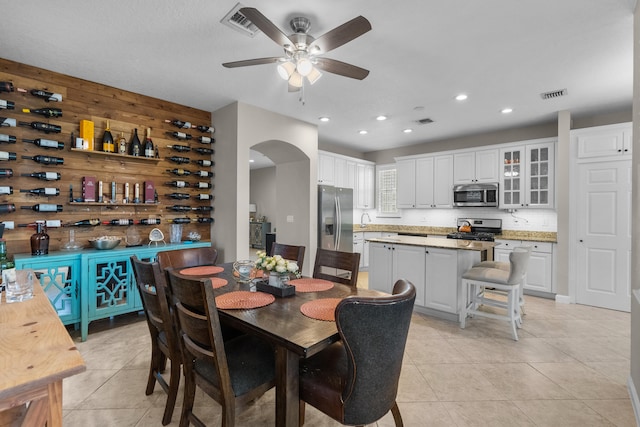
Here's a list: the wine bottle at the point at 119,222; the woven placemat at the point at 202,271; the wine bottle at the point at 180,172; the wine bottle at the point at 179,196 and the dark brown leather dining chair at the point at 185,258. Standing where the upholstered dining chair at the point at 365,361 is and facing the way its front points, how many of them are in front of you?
5

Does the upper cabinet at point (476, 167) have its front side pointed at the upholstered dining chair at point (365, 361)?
yes

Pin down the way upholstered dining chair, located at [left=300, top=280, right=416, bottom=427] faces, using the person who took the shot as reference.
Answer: facing away from the viewer and to the left of the viewer

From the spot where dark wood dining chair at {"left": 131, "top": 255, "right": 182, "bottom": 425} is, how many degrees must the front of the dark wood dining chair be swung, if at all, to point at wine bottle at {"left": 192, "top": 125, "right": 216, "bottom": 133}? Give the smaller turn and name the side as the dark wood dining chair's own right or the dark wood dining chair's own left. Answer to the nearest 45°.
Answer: approximately 45° to the dark wood dining chair's own left

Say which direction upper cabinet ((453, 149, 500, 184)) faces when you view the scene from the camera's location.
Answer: facing the viewer

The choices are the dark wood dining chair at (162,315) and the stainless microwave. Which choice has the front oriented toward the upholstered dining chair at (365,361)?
the stainless microwave

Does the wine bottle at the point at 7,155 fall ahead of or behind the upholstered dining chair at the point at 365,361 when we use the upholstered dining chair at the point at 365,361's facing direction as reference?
ahead

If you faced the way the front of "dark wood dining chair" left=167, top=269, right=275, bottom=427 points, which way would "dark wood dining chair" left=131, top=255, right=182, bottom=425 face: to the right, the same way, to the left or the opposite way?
the same way

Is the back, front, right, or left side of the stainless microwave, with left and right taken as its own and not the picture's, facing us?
front

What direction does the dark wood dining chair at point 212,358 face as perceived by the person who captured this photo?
facing away from the viewer and to the right of the viewer

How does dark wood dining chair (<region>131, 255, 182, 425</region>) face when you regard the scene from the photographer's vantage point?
facing away from the viewer and to the right of the viewer

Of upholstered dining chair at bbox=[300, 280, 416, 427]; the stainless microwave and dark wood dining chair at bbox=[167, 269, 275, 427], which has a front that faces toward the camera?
the stainless microwave

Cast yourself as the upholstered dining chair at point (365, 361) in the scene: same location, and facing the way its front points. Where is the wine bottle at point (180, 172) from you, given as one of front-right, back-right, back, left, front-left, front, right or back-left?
front

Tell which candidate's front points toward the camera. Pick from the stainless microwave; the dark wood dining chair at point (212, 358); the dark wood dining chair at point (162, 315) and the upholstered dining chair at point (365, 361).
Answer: the stainless microwave

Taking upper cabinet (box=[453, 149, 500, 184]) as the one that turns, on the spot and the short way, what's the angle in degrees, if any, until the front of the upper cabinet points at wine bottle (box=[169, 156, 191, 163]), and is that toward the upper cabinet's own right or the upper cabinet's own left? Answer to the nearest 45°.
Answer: approximately 45° to the upper cabinet's own right

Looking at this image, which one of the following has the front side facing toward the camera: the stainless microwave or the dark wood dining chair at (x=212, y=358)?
the stainless microwave

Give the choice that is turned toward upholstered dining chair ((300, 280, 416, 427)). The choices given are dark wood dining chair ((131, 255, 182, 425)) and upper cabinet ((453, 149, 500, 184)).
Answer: the upper cabinet

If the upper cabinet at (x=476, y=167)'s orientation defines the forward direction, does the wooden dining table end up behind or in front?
in front
